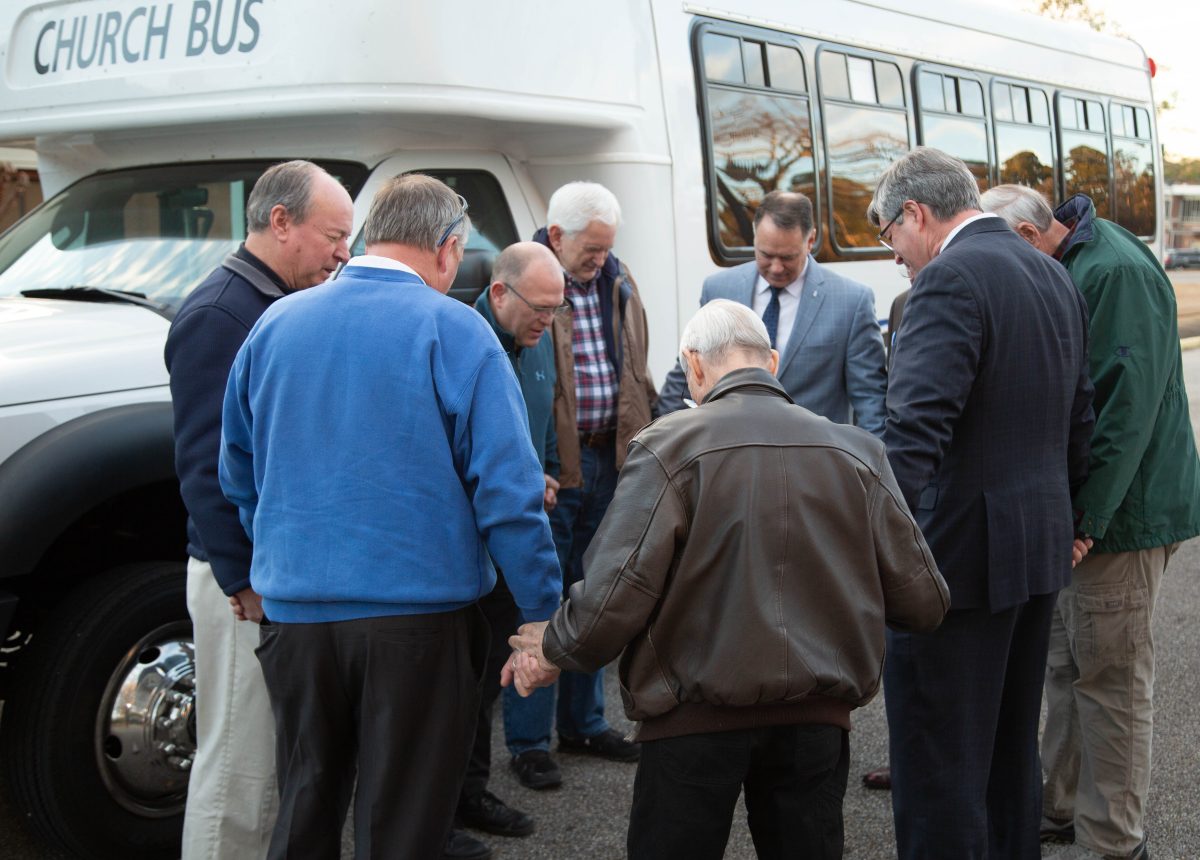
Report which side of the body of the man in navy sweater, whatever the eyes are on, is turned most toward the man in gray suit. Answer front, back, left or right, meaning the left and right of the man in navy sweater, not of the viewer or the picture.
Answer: front

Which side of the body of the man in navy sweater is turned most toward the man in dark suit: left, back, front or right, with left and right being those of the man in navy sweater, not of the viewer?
front

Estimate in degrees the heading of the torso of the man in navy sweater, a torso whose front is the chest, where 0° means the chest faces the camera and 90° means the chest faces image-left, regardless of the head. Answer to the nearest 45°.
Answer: approximately 270°

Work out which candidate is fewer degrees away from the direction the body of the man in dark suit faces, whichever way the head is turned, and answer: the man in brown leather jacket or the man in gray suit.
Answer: the man in gray suit

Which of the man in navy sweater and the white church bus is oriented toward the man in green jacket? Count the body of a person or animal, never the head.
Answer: the man in navy sweater

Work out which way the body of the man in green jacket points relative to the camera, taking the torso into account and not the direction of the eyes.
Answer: to the viewer's left

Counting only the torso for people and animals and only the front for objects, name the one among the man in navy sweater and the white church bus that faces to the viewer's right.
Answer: the man in navy sweater

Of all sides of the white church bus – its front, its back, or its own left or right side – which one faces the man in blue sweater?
left

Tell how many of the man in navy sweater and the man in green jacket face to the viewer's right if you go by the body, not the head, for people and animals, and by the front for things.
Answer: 1

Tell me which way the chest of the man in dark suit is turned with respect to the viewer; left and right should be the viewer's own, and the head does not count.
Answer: facing away from the viewer and to the left of the viewer

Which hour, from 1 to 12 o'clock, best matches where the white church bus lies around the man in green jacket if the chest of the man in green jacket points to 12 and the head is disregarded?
The white church bus is roughly at 12 o'clock from the man in green jacket.

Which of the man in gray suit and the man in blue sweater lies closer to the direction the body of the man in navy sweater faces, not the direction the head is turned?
the man in gray suit

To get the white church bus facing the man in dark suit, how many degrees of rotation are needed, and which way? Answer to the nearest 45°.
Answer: approximately 90° to its left

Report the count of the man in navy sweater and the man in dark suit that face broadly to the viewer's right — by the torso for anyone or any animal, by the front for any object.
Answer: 1

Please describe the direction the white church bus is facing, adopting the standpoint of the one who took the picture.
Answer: facing the viewer and to the left of the viewer

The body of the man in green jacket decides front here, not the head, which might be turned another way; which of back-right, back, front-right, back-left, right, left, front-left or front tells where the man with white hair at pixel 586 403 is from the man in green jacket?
front

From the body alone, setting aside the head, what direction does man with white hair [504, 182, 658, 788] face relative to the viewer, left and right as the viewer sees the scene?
facing the viewer and to the right of the viewer

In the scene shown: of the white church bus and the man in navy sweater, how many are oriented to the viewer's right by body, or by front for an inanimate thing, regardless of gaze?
1
